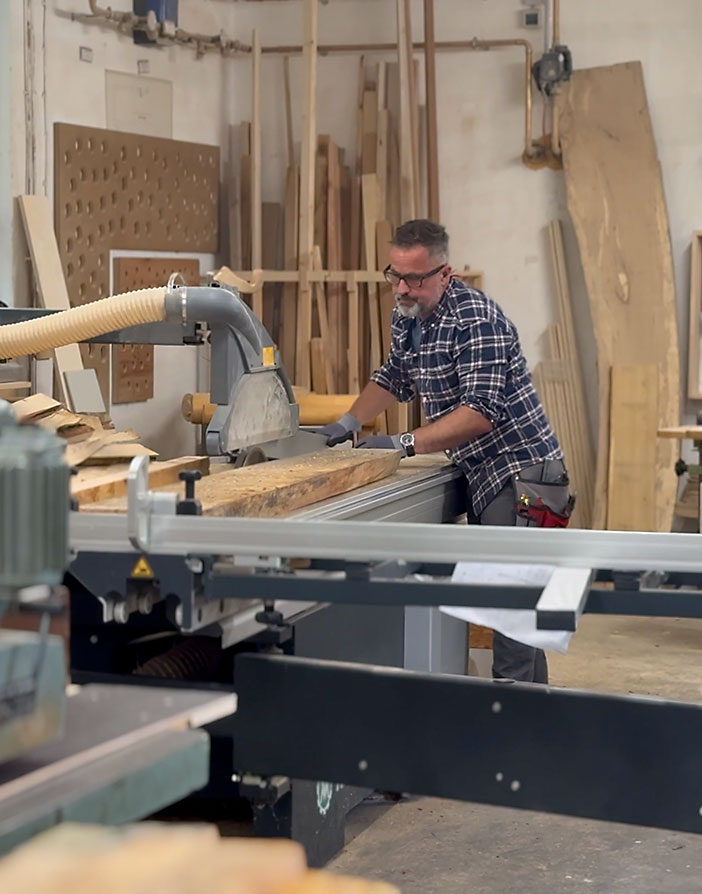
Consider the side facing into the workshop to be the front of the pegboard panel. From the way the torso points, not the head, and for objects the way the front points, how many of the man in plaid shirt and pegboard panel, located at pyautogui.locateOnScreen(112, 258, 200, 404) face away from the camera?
0

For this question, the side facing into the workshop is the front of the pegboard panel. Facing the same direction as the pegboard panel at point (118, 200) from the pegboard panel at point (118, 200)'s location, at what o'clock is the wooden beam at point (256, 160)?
The wooden beam is roughly at 9 o'clock from the pegboard panel.

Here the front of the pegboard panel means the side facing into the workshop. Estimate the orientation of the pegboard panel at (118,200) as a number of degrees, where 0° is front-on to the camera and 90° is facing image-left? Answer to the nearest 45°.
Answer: approximately 315°

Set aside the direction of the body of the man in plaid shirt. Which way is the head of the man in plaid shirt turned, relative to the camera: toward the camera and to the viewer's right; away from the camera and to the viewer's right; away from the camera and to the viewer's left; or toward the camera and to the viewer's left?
toward the camera and to the viewer's left

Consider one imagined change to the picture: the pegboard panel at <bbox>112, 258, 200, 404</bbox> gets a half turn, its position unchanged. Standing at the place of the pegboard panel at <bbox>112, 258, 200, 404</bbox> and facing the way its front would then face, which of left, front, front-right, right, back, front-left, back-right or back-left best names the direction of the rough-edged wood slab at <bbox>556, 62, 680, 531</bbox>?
back-right

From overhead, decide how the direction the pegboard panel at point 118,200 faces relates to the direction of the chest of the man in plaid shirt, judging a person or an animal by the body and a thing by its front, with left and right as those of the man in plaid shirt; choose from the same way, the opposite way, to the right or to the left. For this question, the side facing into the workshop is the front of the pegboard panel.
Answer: to the left

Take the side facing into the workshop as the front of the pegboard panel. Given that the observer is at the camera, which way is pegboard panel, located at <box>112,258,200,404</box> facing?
facing the viewer and to the right of the viewer

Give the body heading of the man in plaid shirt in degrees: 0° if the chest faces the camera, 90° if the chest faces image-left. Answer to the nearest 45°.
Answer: approximately 45°

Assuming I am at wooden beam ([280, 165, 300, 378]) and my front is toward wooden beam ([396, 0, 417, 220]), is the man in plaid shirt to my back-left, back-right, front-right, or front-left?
front-right

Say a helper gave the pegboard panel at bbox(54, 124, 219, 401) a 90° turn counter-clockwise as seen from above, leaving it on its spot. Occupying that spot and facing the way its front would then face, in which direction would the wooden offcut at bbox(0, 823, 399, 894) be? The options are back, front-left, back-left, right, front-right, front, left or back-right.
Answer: back-right

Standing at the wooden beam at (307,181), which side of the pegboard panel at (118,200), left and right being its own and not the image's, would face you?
left

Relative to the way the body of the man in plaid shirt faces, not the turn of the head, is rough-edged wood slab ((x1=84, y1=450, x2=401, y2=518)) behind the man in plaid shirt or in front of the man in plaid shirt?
in front

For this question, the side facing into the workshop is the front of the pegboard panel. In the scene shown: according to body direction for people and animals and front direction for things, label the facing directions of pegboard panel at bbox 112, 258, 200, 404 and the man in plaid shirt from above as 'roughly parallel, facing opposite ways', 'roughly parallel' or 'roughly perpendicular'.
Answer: roughly perpendicular
